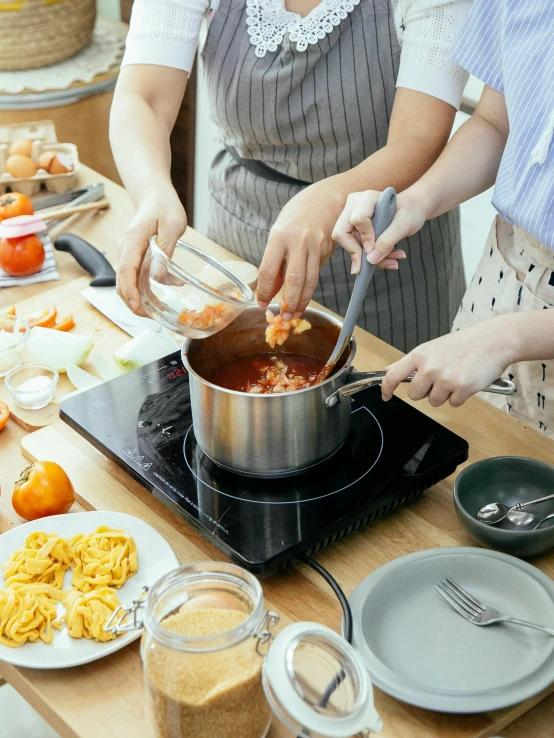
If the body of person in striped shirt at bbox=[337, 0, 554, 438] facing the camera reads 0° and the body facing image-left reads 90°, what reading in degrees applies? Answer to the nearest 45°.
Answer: approximately 45°

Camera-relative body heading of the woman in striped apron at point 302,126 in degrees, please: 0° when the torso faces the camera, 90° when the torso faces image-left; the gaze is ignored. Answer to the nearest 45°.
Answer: approximately 0°

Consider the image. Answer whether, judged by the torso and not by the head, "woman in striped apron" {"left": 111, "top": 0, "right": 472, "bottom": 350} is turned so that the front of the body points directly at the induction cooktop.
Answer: yes
